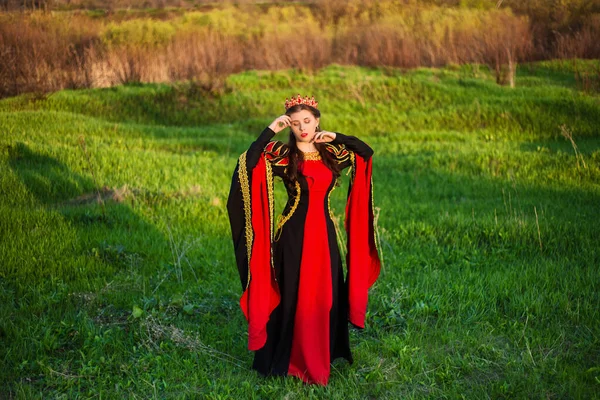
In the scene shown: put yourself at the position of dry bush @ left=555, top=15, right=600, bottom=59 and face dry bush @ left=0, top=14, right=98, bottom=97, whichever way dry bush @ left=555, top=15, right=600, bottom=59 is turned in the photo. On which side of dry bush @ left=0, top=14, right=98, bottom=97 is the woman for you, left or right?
left

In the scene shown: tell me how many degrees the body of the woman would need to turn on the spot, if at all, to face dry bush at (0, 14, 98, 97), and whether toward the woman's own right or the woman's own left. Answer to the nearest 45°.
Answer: approximately 135° to the woman's own right

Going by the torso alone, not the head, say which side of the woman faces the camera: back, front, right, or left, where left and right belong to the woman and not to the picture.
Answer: front

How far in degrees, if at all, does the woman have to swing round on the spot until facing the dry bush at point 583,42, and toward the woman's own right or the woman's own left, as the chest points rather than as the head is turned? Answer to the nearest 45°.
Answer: approximately 135° to the woman's own left
